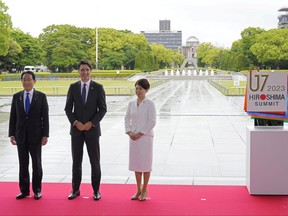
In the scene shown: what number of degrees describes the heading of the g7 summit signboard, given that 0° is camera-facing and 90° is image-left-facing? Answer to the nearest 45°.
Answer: approximately 0°

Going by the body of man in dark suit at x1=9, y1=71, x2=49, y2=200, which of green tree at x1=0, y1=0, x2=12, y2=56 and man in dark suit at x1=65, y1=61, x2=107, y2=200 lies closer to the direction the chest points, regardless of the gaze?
the man in dark suit

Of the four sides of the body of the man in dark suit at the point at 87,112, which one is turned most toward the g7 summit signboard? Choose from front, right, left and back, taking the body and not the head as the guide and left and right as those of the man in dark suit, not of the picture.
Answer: left

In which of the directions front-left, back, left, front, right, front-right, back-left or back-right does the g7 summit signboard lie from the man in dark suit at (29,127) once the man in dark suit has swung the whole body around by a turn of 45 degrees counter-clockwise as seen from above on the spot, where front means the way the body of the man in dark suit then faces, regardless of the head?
front-left

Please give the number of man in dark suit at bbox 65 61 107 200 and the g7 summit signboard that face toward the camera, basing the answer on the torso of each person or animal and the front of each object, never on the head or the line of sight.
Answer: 2

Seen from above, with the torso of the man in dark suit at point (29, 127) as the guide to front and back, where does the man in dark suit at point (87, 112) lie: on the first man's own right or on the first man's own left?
on the first man's own left

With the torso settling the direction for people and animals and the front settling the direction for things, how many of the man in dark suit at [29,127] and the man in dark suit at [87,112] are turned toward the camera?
2

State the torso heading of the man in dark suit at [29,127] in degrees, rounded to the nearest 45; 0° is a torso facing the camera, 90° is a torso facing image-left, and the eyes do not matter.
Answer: approximately 0°

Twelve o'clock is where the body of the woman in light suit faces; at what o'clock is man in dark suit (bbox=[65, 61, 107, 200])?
The man in dark suit is roughly at 2 o'clock from the woman in light suit.

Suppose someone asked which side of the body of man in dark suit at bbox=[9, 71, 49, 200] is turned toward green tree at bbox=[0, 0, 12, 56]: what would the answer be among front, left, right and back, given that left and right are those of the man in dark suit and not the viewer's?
back
